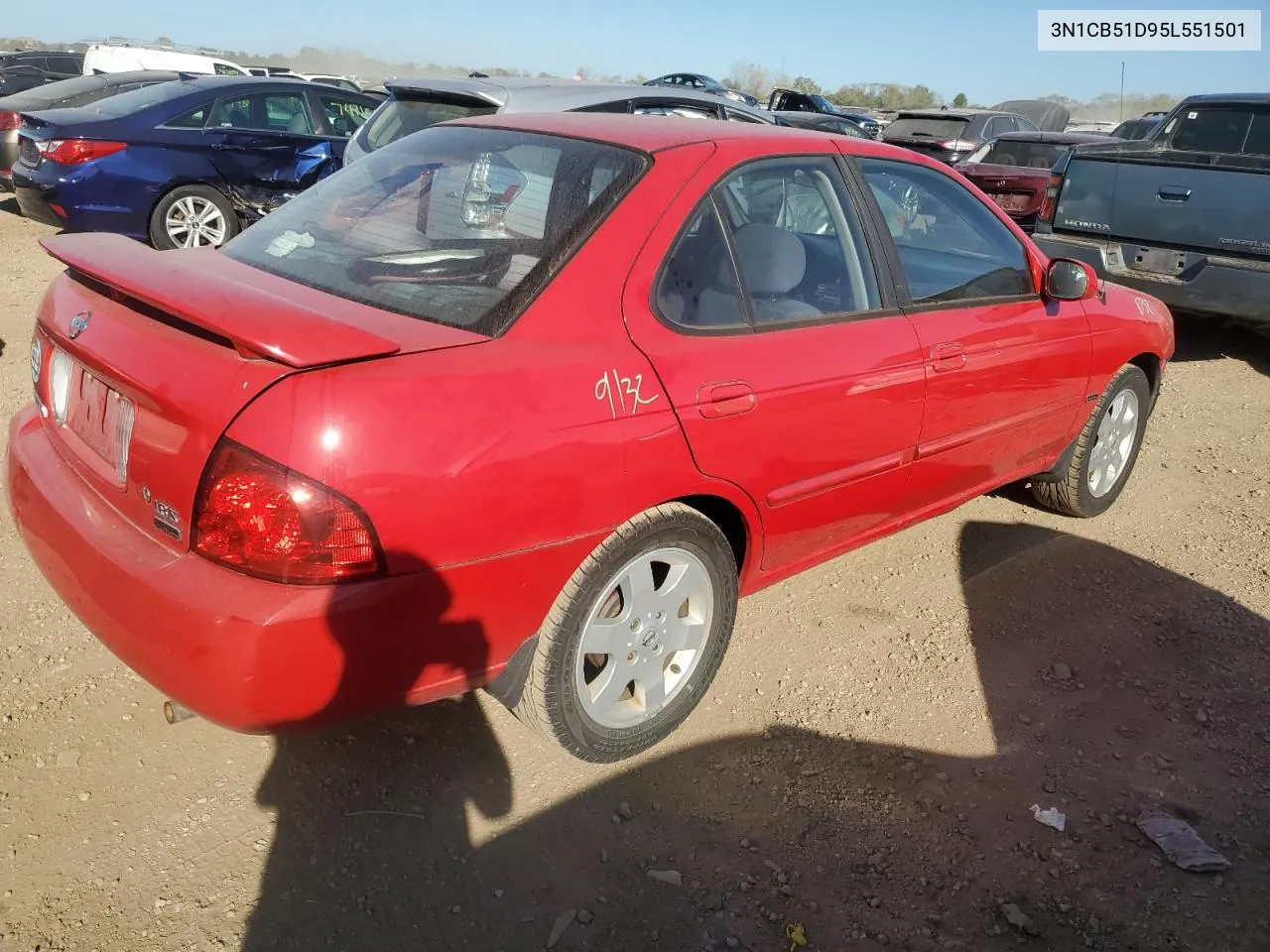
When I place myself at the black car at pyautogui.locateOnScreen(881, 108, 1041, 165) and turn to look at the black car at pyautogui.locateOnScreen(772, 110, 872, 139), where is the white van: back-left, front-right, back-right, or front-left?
front-left

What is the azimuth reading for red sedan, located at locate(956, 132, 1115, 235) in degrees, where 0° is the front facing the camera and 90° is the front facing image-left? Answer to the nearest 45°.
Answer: approximately 225°

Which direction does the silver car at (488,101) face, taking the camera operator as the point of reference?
facing away from the viewer and to the right of the viewer

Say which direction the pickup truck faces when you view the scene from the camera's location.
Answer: facing away from the viewer and to the right of the viewer

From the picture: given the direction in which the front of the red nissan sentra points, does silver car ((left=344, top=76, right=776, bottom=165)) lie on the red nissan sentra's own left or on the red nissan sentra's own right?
on the red nissan sentra's own left

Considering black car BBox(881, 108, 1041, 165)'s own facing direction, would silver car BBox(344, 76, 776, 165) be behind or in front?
behind

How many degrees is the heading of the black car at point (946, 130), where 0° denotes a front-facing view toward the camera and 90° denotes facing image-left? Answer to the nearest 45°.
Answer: approximately 225°

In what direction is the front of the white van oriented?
to the viewer's right
